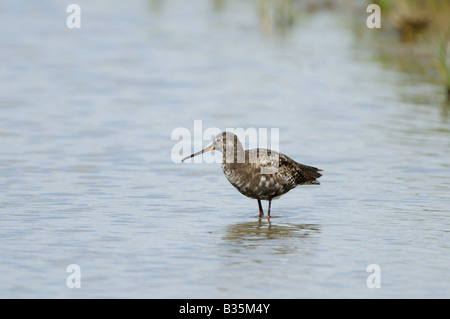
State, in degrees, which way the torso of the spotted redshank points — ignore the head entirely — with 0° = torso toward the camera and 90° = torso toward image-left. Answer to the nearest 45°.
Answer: approximately 90°
